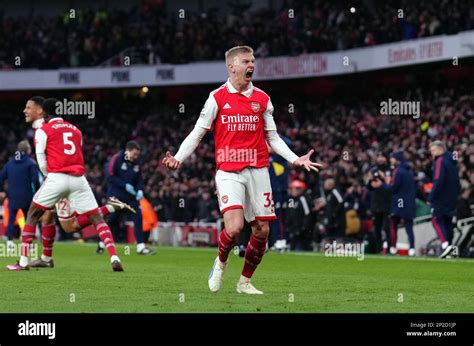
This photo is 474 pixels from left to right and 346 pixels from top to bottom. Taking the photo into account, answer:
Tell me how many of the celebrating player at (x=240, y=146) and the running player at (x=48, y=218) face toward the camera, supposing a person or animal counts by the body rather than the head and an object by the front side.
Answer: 1

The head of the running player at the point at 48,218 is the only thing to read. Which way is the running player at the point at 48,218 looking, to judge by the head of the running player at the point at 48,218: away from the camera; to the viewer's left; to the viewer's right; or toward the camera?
to the viewer's left

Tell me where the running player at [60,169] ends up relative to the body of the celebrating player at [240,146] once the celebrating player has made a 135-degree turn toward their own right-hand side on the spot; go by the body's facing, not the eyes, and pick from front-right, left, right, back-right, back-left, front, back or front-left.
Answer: front

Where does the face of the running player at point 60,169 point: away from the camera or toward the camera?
away from the camera

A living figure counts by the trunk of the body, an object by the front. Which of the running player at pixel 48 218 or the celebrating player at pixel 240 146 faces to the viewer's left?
the running player

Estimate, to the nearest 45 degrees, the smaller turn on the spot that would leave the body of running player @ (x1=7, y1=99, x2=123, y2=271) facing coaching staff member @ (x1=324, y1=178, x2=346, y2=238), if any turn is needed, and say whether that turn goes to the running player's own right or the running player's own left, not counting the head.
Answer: approximately 90° to the running player's own right

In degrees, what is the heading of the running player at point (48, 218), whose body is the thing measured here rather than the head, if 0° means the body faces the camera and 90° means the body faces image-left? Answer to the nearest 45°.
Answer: approximately 90°

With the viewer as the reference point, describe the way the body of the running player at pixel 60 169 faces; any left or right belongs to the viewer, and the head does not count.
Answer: facing away from the viewer and to the left of the viewer

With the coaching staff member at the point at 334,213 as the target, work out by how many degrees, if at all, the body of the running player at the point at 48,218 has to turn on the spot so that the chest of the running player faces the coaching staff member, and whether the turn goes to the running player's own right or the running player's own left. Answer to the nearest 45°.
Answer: approximately 135° to the running player's own right
